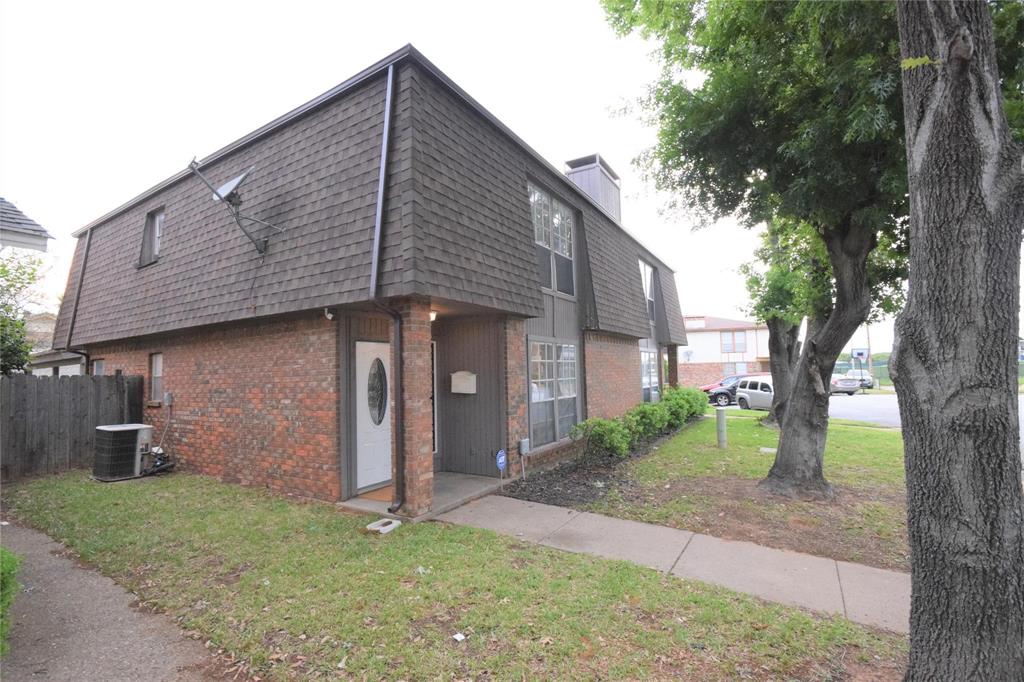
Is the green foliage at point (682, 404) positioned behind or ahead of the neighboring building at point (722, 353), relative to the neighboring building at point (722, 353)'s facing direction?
ahead

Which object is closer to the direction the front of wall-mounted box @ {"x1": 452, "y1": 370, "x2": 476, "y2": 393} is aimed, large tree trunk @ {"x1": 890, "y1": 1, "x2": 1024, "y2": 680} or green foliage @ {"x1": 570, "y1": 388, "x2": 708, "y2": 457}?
the large tree trunk

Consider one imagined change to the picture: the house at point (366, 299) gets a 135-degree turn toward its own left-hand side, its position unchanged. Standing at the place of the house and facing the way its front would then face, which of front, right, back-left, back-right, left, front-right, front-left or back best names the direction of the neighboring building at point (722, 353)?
front-right

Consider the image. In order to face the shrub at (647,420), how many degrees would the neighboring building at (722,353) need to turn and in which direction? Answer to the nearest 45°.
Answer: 0° — it already faces it

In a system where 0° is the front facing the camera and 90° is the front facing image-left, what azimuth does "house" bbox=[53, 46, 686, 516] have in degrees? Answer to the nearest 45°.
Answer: approximately 315°

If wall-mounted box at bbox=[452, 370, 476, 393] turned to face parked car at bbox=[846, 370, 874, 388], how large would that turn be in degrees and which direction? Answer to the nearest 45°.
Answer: approximately 135° to its left

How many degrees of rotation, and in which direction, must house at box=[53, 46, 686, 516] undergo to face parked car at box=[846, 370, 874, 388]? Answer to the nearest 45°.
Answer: approximately 90° to its left

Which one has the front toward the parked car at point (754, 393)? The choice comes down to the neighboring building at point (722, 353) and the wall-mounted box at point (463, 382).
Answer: the neighboring building

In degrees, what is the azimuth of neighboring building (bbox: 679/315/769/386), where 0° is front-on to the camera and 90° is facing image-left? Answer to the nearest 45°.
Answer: approximately 0°

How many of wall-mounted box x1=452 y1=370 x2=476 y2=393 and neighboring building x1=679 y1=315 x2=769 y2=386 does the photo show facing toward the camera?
2

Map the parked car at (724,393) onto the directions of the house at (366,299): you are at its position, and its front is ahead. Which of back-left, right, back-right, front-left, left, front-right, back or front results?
left
